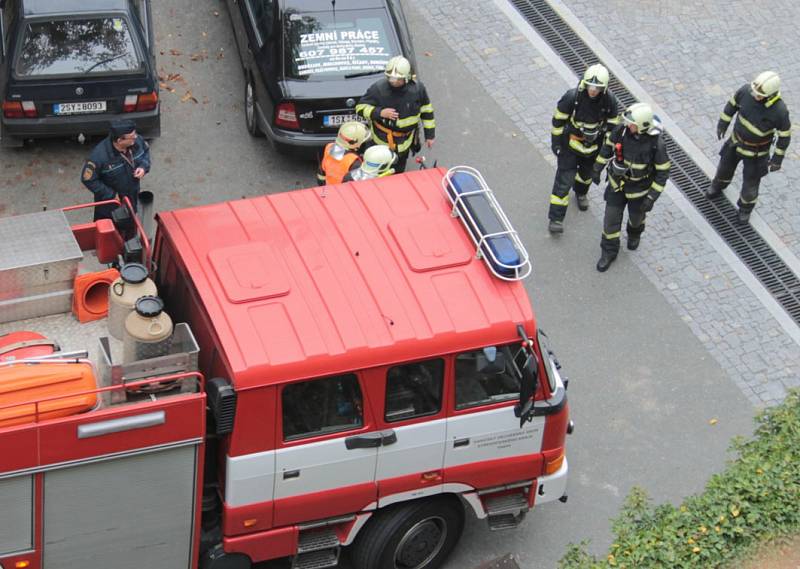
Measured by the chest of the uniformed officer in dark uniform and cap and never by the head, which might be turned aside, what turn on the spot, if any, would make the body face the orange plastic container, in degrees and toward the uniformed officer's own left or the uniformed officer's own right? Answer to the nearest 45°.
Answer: approximately 45° to the uniformed officer's own right

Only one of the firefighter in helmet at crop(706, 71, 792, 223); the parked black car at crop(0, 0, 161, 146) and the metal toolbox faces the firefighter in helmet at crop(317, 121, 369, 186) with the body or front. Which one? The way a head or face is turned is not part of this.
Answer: the firefighter in helmet at crop(706, 71, 792, 223)

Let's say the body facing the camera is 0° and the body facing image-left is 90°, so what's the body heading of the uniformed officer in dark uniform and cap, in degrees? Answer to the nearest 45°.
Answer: approximately 315°

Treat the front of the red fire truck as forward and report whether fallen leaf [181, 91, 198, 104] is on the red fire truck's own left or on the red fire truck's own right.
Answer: on the red fire truck's own left

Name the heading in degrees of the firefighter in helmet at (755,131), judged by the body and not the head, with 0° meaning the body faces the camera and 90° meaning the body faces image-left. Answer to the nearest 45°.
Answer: approximately 45°

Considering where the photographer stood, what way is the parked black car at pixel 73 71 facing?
facing away from the viewer

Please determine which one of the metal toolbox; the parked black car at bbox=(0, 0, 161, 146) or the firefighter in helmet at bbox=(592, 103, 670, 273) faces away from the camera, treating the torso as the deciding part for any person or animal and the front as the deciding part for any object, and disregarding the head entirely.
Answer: the parked black car

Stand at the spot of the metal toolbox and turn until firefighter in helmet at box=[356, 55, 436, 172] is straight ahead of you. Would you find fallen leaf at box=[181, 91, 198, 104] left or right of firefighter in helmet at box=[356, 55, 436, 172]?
left

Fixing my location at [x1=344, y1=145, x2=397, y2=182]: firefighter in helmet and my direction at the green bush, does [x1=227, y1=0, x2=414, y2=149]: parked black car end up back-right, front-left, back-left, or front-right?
back-left

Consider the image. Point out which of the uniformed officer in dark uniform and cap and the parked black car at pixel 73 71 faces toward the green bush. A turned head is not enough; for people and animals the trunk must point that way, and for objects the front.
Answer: the uniformed officer in dark uniform and cap
